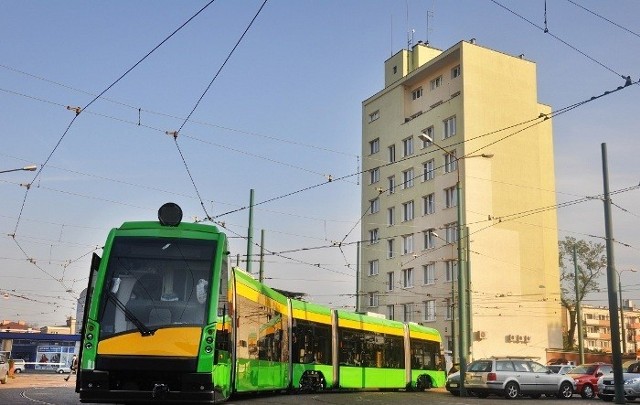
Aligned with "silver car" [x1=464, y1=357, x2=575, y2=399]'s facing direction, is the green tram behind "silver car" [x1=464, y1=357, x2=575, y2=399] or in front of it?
behind

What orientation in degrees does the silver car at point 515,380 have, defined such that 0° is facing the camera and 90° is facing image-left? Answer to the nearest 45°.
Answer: approximately 225°

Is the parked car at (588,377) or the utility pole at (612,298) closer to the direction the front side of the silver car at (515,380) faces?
the parked car
